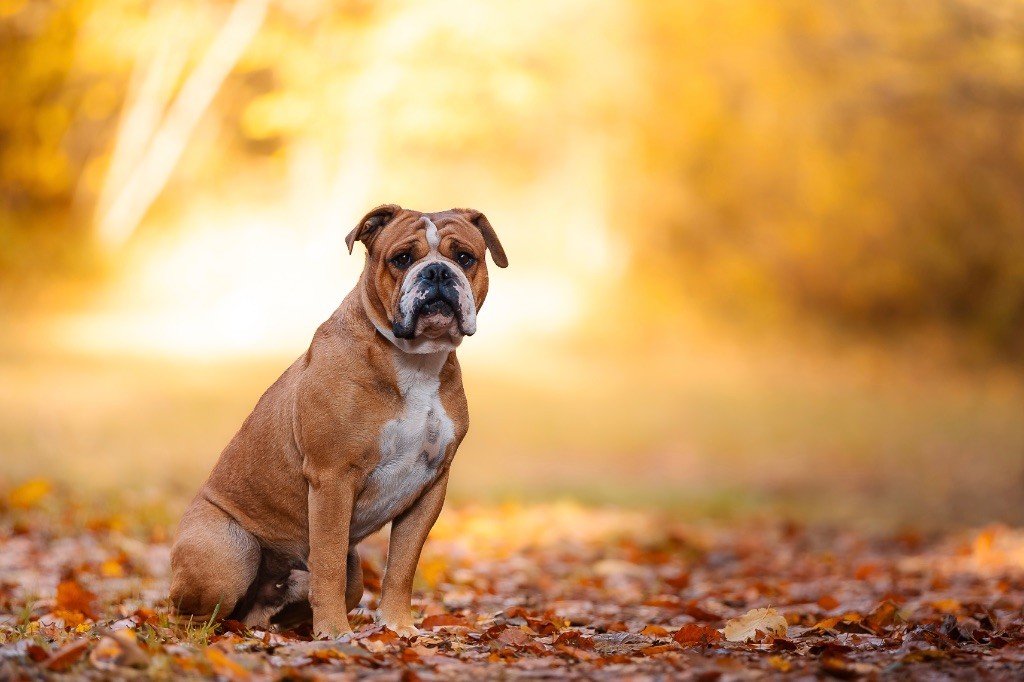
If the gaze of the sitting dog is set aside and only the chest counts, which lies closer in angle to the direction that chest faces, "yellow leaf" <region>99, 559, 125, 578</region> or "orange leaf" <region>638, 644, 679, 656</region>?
the orange leaf

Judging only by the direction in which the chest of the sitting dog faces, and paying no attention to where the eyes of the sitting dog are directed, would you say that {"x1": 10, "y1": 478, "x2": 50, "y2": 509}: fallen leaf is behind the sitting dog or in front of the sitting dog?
behind

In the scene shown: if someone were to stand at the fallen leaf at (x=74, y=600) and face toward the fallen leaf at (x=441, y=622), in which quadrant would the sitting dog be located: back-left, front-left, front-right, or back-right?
front-right

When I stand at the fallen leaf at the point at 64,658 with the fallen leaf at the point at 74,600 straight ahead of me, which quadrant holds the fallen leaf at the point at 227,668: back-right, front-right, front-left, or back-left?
back-right

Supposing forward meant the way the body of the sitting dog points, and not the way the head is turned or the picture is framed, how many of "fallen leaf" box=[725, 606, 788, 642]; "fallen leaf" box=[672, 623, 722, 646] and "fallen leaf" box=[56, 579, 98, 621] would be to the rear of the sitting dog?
1

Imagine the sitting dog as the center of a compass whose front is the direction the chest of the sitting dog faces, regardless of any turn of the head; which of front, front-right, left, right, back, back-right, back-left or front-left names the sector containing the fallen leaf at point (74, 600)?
back

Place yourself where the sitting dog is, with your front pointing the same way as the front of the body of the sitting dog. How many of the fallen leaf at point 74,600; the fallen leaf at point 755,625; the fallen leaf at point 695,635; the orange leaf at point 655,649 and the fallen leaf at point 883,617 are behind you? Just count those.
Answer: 1

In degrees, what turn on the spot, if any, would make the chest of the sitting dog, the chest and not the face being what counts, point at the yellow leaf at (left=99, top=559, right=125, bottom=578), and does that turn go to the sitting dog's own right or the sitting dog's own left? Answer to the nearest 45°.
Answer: approximately 180°

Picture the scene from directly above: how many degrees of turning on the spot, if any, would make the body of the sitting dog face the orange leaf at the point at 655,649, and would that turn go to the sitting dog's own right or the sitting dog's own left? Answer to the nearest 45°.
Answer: approximately 45° to the sitting dog's own left

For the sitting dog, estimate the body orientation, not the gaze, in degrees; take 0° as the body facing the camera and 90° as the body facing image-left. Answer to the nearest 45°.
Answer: approximately 315°

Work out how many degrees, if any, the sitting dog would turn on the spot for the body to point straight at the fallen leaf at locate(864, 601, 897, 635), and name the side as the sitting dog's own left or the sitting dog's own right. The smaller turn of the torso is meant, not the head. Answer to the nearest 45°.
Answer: approximately 45° to the sitting dog's own left

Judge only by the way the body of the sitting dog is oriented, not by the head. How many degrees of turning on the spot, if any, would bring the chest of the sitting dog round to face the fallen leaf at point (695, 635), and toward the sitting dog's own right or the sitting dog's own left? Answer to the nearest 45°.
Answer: approximately 45° to the sitting dog's own left

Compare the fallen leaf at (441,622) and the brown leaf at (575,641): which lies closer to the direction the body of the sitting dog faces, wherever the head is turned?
the brown leaf

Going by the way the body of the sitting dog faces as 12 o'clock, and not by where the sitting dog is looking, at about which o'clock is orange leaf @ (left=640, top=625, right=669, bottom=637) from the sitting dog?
The orange leaf is roughly at 10 o'clock from the sitting dog.
